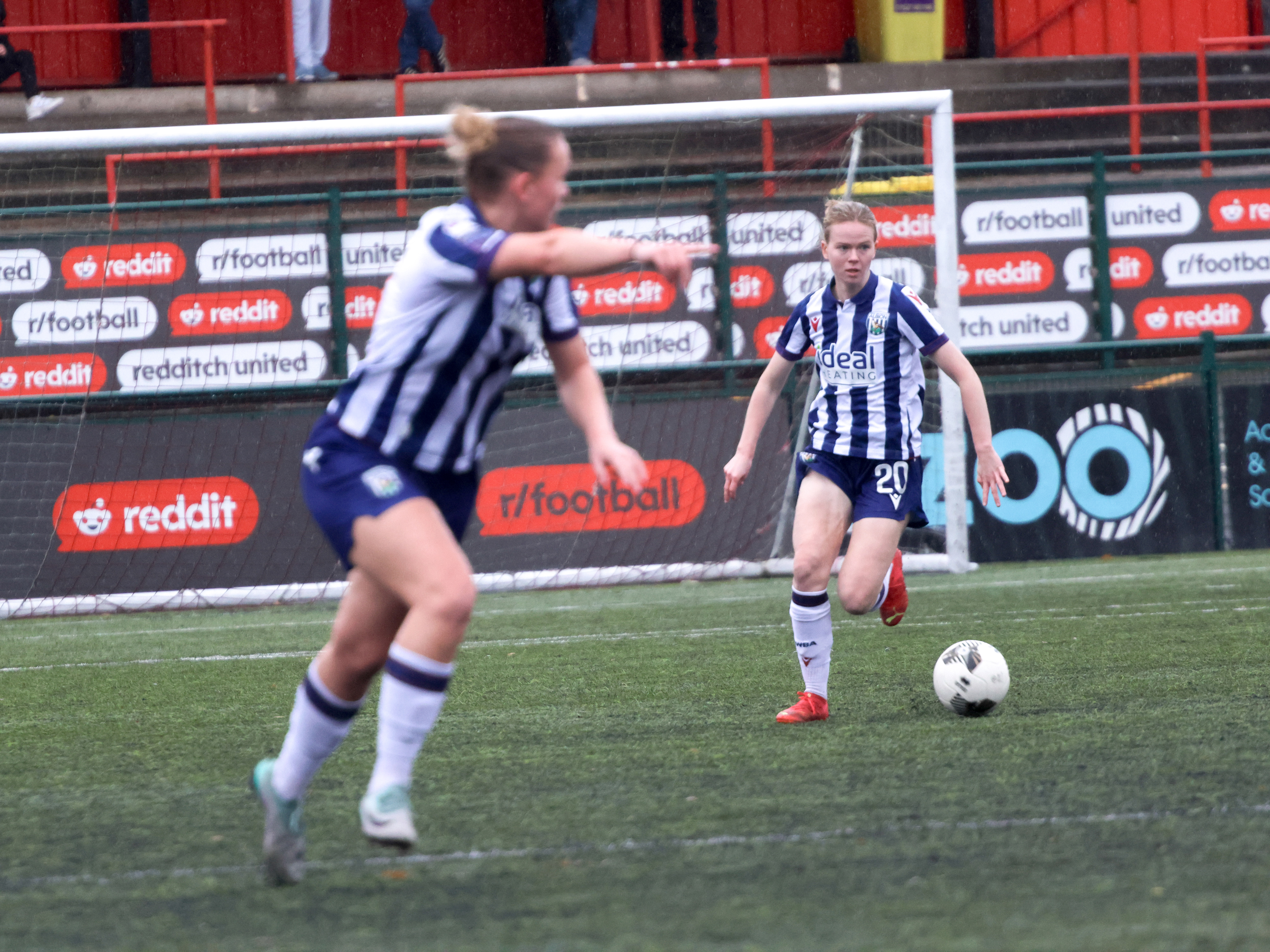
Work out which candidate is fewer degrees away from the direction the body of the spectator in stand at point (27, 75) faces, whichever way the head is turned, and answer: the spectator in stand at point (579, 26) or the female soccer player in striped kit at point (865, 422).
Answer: the spectator in stand

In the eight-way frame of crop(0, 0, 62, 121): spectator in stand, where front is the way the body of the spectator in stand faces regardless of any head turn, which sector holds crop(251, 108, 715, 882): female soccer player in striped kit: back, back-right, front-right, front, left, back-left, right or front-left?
right

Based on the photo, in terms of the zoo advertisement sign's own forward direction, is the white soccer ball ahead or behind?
ahead

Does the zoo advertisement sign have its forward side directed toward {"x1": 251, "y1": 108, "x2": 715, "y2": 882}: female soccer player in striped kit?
yes

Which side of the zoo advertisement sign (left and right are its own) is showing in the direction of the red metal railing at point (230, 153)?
right

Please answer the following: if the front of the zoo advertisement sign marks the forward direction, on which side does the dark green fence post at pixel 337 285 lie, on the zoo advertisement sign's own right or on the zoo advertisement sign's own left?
on the zoo advertisement sign's own right

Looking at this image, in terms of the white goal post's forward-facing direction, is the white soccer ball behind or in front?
in front

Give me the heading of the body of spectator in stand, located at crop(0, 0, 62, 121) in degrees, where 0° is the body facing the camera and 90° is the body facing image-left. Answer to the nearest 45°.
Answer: approximately 270°

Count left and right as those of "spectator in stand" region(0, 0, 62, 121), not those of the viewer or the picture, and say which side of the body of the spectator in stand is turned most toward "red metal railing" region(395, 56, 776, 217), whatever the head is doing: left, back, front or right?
front

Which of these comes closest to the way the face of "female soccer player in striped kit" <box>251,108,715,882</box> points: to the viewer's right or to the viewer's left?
to the viewer's right
